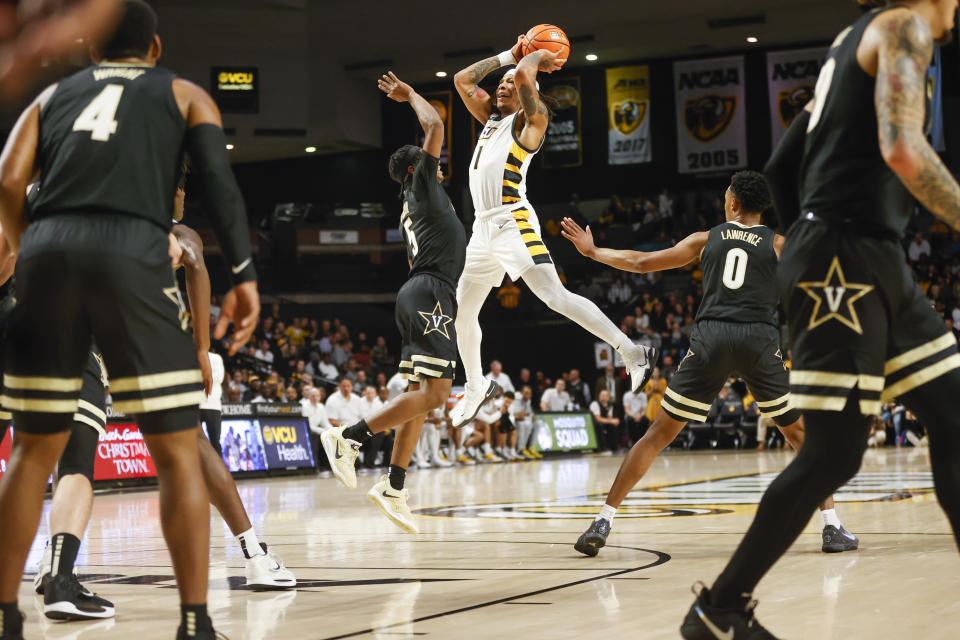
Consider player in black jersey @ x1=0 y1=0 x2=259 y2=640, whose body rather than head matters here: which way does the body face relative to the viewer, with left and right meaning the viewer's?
facing away from the viewer

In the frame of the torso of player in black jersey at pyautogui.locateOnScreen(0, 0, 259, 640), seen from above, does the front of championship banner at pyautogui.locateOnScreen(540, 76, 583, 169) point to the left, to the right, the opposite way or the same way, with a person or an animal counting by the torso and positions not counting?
the opposite way

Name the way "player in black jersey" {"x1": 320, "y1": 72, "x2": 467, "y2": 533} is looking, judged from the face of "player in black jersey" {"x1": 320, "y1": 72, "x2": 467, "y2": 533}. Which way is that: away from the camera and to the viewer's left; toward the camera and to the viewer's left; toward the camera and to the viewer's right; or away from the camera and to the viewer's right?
away from the camera and to the viewer's right

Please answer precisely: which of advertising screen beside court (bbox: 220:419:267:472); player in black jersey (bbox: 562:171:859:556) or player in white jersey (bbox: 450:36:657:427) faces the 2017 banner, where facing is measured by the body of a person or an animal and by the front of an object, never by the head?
the player in black jersey

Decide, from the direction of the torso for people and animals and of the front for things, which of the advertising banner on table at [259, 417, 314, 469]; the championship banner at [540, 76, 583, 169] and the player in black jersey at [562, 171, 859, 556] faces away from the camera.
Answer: the player in black jersey

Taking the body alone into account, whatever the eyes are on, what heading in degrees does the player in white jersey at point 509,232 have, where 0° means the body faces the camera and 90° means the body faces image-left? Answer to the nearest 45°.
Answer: approximately 45°

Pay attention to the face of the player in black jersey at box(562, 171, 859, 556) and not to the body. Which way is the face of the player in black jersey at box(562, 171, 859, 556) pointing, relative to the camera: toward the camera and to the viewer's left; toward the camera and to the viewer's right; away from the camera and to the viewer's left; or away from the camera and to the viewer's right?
away from the camera and to the viewer's left

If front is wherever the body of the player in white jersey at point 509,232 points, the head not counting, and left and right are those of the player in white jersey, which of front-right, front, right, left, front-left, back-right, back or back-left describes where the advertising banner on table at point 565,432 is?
back-right

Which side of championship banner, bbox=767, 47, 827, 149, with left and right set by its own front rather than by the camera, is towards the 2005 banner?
right
